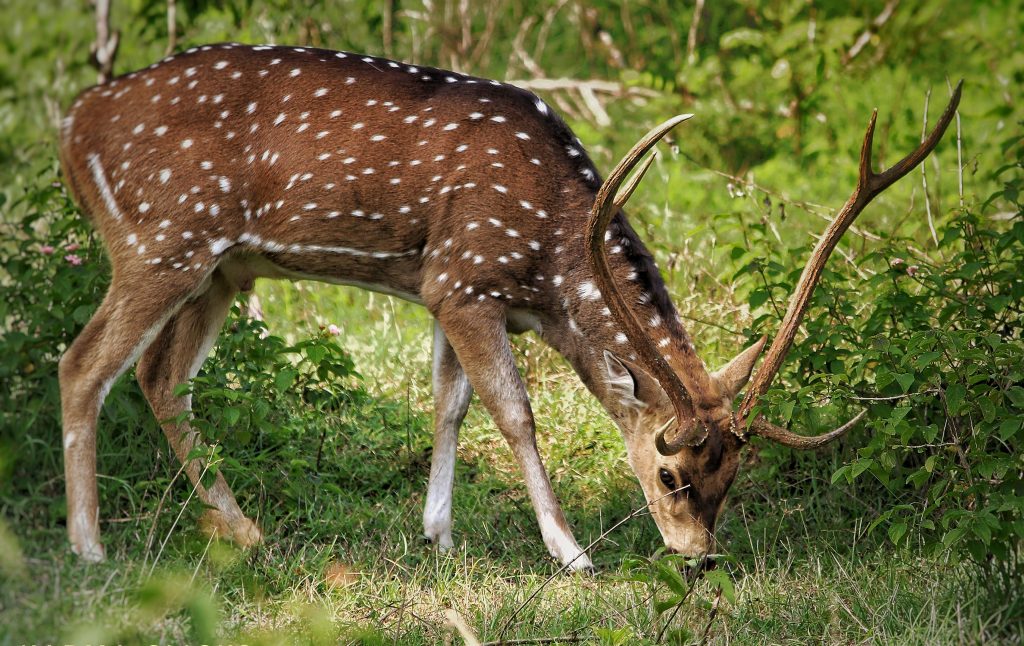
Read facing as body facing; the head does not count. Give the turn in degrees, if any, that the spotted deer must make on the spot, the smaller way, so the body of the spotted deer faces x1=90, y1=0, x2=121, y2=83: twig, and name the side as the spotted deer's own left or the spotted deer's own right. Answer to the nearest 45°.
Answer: approximately 135° to the spotted deer's own left

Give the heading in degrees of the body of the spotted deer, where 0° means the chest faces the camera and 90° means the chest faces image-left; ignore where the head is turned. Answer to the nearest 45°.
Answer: approximately 270°

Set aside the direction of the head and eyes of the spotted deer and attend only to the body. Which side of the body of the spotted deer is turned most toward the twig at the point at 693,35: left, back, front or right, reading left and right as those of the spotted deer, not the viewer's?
left

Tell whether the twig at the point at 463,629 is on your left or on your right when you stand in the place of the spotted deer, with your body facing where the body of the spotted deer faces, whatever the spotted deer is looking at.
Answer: on your right

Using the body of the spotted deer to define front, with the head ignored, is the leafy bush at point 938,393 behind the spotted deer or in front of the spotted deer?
in front

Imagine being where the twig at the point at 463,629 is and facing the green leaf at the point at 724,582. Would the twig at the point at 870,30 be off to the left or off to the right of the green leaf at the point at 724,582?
left

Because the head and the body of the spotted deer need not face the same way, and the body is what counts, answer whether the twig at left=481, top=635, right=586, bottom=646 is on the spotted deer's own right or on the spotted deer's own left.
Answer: on the spotted deer's own right
